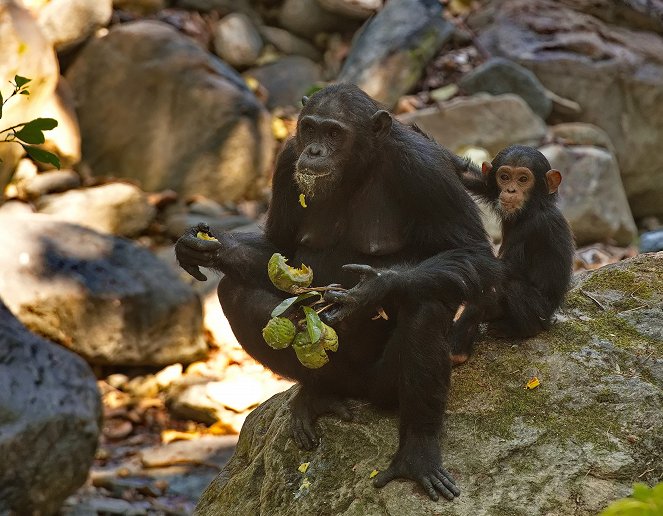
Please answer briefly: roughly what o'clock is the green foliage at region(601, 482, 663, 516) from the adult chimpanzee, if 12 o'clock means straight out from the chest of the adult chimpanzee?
The green foliage is roughly at 10 o'clock from the adult chimpanzee.

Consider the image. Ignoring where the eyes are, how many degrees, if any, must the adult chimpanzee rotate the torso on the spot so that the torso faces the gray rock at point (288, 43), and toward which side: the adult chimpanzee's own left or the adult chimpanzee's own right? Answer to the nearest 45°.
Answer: approximately 135° to the adult chimpanzee's own right

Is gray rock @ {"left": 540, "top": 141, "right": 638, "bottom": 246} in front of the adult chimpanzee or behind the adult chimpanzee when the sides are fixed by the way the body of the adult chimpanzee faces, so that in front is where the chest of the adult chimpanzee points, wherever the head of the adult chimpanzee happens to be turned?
behind

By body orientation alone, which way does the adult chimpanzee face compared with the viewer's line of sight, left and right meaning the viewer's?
facing the viewer and to the left of the viewer

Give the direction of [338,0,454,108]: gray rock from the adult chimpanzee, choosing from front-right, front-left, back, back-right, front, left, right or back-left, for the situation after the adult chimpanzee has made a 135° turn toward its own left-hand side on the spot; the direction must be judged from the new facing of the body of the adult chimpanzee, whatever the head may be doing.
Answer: left

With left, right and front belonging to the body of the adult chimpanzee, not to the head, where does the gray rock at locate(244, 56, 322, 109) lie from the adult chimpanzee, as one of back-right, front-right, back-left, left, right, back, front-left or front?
back-right

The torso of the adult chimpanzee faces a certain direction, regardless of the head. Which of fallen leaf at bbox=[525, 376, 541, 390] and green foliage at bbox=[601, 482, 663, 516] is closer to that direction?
the green foliage

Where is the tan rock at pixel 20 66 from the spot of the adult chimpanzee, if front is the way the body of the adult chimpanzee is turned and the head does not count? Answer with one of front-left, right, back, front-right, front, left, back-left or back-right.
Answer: right

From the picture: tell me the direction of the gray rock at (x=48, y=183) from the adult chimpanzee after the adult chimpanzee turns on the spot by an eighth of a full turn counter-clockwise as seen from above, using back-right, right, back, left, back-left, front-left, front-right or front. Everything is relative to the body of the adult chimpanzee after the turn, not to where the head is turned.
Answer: back-right

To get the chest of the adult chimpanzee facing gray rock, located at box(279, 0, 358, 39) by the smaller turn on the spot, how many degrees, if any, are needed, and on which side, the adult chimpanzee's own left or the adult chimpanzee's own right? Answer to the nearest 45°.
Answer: approximately 135° to the adult chimpanzee's own right

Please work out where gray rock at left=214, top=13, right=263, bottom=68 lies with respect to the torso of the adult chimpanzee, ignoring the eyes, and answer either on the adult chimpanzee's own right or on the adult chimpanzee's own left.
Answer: on the adult chimpanzee's own right
